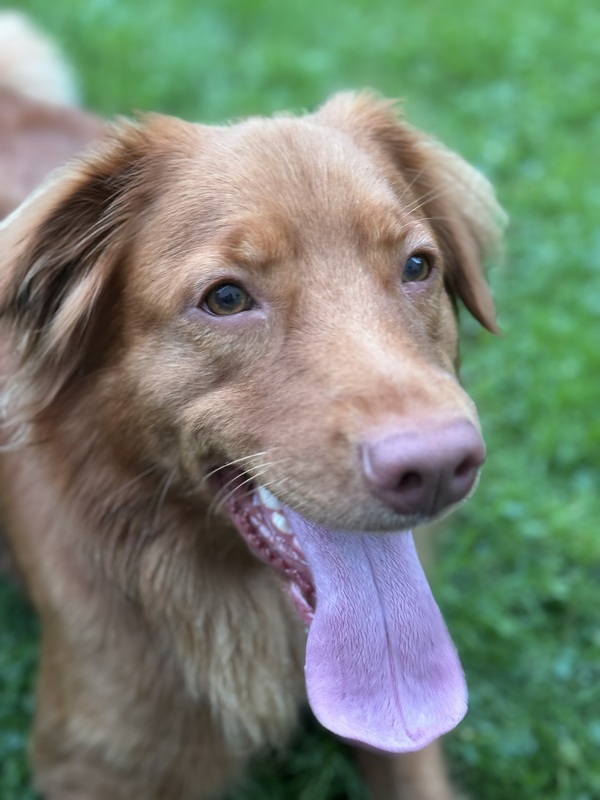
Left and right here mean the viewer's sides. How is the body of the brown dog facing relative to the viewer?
facing the viewer and to the right of the viewer
